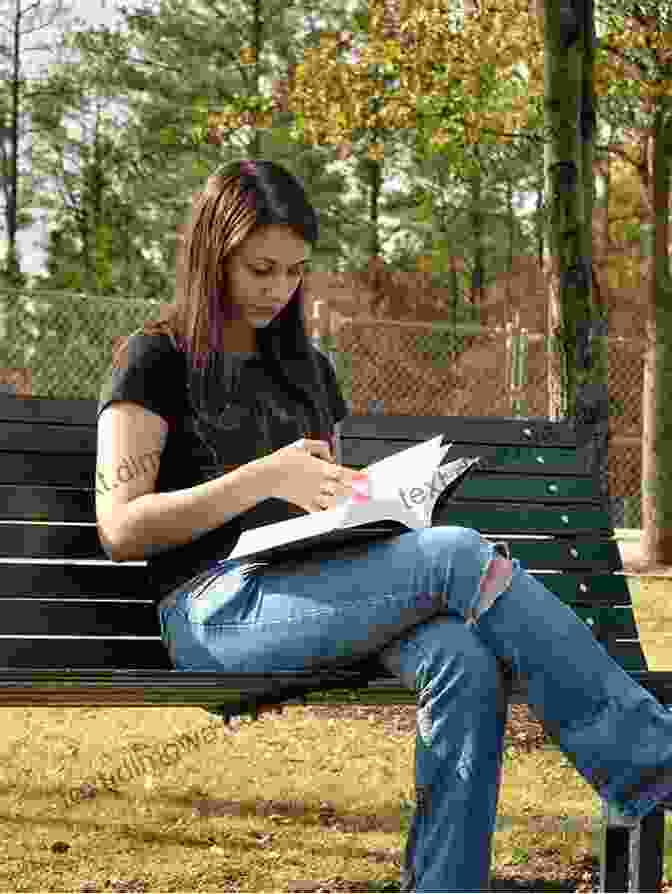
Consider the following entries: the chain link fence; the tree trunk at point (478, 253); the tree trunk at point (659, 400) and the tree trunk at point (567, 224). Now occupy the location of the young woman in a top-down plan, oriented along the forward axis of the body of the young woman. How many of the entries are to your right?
0

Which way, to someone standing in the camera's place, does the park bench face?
facing the viewer

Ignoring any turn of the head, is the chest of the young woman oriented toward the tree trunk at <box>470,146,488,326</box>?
no

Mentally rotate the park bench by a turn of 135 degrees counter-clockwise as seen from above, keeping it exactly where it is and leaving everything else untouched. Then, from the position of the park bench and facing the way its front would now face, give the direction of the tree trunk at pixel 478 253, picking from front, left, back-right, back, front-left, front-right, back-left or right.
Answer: front-left

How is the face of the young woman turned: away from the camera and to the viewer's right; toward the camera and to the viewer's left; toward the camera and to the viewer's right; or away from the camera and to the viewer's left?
toward the camera and to the viewer's right

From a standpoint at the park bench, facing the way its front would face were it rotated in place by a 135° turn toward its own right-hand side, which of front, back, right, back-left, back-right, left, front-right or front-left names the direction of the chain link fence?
front-right

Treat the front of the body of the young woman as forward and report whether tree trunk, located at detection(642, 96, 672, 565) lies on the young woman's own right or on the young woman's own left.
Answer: on the young woman's own left

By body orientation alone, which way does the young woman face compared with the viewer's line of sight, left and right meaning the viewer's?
facing the viewer and to the right of the viewer

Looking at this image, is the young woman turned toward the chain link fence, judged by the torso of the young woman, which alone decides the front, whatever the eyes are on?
no

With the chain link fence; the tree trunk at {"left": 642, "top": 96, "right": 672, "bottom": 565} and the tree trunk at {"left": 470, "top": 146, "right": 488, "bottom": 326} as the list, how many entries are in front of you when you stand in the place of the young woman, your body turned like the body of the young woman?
0

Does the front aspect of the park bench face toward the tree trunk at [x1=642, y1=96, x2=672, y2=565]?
no

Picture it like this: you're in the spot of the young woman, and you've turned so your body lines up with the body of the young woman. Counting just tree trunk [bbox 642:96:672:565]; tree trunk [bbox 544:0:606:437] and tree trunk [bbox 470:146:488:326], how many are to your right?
0
